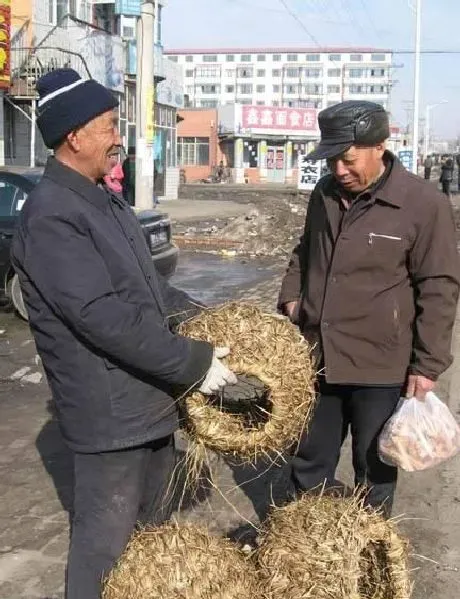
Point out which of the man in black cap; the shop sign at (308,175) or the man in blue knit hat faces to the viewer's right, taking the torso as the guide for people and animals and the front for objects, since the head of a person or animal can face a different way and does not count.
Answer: the man in blue knit hat

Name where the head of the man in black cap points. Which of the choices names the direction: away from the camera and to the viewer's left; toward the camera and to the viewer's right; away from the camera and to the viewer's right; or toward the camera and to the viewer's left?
toward the camera and to the viewer's left

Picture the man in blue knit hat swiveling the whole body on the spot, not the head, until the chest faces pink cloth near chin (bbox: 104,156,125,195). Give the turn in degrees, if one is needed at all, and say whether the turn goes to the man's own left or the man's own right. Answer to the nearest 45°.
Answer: approximately 90° to the man's own left

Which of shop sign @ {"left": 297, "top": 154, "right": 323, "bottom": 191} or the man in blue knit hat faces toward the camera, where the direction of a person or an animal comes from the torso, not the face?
the shop sign

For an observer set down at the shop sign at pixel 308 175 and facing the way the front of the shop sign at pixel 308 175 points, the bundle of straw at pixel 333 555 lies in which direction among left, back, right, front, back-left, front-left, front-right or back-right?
front

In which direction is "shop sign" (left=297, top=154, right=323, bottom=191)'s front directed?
toward the camera

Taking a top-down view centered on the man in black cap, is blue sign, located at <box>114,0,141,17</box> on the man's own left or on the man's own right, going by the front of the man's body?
on the man's own right

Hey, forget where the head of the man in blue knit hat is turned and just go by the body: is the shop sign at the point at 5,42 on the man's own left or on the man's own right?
on the man's own left

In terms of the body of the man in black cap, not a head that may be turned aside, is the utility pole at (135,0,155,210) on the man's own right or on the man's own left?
on the man's own right

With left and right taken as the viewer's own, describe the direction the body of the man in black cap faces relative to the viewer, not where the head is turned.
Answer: facing the viewer and to the left of the viewer

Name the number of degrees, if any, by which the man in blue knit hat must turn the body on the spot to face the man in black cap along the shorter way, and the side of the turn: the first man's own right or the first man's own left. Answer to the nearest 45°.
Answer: approximately 45° to the first man's own left

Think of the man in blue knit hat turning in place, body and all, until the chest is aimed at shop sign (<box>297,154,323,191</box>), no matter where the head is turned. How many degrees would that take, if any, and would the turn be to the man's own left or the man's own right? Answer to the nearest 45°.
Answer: approximately 90° to the man's own left

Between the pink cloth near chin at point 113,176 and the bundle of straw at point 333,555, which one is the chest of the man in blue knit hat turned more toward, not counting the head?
the bundle of straw

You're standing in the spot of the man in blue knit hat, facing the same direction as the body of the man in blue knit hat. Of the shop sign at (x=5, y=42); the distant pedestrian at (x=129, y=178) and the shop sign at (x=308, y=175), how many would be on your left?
3

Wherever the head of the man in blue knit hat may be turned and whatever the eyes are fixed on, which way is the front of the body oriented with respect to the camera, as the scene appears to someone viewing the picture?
to the viewer's right

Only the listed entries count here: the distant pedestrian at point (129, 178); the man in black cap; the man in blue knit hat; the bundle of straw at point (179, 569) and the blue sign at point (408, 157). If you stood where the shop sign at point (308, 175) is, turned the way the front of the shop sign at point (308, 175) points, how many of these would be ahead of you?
4

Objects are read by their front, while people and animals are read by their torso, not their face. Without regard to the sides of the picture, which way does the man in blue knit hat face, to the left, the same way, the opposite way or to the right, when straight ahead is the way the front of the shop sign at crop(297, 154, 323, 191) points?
to the left

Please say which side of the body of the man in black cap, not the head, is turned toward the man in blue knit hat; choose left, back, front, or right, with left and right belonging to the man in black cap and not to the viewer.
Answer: front

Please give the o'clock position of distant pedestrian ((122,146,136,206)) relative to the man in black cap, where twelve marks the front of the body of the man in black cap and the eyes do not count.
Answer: The distant pedestrian is roughly at 4 o'clock from the man in black cap.

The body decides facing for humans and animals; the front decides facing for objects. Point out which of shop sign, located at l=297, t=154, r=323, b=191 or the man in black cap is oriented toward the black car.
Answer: the shop sign
